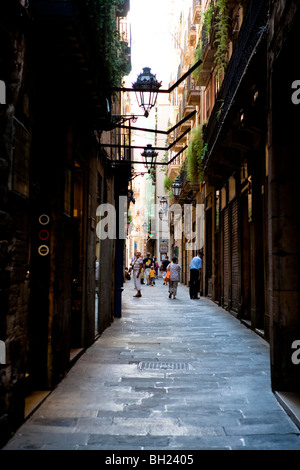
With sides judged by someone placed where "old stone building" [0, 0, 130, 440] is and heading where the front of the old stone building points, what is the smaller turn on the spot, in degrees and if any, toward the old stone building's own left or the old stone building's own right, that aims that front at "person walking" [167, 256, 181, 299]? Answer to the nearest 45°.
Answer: approximately 90° to the old stone building's own left

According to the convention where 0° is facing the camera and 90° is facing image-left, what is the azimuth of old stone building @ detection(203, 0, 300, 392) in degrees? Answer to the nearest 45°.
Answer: approximately 90°

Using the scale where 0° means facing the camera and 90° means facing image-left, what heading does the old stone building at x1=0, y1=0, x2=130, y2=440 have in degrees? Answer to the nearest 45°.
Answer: approximately 270°

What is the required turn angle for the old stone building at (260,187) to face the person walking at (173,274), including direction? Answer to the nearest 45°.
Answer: approximately 90° to its right

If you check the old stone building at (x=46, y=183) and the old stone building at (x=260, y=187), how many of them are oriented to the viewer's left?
1

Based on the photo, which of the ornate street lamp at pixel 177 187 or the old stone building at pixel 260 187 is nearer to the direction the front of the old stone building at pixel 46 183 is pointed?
the old stone building

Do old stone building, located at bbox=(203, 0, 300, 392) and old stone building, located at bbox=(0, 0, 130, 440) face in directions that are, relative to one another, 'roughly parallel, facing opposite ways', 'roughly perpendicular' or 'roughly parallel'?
roughly parallel, facing opposite ways

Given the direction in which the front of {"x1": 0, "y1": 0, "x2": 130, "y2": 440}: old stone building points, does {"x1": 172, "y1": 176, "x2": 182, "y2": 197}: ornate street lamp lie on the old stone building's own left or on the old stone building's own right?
on the old stone building's own left
